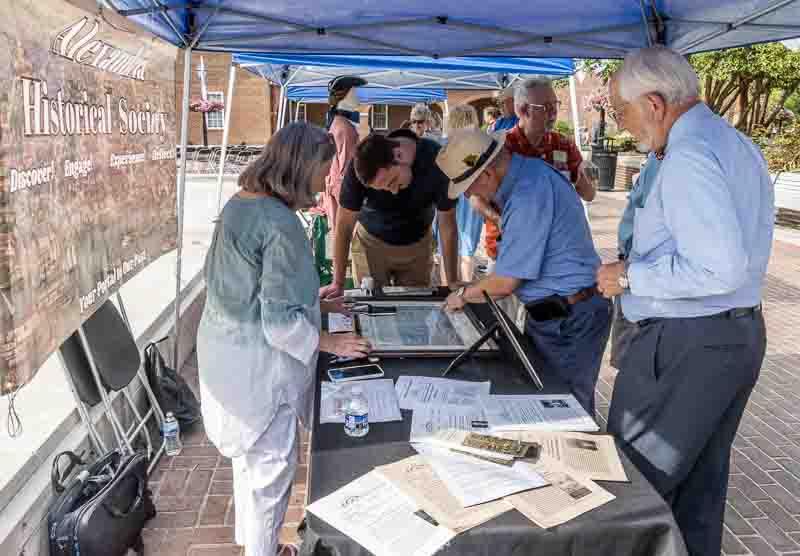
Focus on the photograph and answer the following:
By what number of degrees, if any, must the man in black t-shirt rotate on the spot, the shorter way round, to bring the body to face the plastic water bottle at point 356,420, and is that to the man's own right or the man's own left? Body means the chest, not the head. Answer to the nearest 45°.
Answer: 0° — they already face it

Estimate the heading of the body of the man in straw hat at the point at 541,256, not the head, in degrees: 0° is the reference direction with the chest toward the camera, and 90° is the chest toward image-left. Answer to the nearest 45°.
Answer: approximately 90°

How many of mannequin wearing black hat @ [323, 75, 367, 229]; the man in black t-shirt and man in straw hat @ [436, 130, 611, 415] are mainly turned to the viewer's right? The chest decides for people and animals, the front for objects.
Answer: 1

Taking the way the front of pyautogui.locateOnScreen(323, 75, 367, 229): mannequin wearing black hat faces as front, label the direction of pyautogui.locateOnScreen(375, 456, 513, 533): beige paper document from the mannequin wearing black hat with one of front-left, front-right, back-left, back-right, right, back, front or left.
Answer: right

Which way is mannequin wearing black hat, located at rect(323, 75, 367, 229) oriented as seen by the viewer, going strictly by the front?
to the viewer's right

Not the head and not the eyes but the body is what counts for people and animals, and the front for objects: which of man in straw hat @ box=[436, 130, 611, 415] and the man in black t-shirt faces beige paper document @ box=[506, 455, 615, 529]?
the man in black t-shirt

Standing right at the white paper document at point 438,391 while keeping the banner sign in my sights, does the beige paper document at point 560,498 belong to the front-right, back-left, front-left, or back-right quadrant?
back-left

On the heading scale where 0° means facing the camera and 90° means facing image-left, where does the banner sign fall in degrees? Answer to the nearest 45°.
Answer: approximately 315°

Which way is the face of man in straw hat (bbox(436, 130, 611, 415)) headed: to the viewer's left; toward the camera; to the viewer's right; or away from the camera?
to the viewer's left

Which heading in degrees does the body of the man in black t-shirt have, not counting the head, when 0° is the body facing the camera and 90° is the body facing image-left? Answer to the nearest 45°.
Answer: approximately 0°

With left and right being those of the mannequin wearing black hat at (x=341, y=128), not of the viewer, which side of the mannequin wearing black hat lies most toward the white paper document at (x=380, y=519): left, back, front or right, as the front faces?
right

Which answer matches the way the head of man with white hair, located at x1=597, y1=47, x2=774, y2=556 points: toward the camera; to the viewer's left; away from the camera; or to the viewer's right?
to the viewer's left

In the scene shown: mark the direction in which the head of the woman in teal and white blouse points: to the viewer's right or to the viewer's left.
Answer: to the viewer's right
